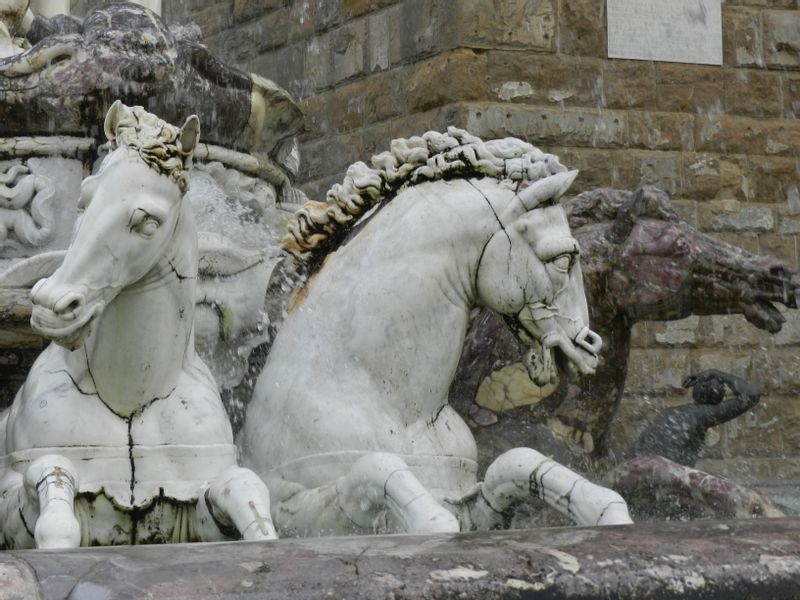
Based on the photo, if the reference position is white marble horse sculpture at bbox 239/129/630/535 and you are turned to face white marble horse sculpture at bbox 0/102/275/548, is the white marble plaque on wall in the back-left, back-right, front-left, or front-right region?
back-right

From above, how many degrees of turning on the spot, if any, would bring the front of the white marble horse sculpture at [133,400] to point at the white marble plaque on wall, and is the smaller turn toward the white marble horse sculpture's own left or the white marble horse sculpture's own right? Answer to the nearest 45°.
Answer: approximately 135° to the white marble horse sculpture's own left

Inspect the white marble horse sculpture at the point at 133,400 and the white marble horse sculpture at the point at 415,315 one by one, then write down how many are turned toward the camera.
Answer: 1

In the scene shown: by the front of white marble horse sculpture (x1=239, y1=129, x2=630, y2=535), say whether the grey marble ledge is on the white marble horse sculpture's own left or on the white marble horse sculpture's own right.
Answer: on the white marble horse sculpture's own right

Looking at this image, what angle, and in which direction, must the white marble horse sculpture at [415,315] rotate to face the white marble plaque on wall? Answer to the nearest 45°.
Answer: approximately 90° to its left

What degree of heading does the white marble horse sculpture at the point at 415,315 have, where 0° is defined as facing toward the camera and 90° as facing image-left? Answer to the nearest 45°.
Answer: approximately 270°

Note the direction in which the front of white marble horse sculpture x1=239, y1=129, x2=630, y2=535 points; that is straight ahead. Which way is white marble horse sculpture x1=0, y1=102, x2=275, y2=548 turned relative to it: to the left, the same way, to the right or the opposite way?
to the right

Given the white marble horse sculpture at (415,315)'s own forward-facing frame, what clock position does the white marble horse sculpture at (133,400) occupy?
the white marble horse sculpture at (133,400) is roughly at 5 o'clock from the white marble horse sculpture at (415,315).
